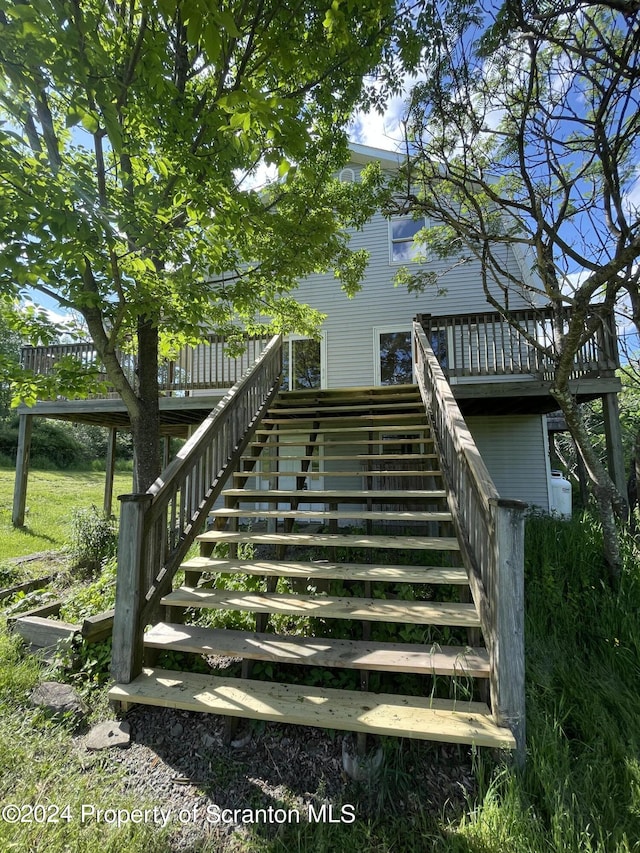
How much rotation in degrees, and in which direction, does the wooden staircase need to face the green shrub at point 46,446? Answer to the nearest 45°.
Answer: approximately 135° to its right

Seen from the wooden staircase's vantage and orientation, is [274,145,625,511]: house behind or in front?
behind

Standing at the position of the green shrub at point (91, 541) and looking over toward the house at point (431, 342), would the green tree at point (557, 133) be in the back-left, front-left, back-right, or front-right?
front-right

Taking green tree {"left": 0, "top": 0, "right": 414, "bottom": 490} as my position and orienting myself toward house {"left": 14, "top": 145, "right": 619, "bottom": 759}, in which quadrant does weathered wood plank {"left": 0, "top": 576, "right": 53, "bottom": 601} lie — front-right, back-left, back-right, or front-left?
back-left

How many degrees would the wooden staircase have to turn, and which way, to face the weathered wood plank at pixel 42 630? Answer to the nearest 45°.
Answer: approximately 90° to its right

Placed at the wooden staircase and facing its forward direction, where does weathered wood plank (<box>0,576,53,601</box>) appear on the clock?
The weathered wood plank is roughly at 4 o'clock from the wooden staircase.

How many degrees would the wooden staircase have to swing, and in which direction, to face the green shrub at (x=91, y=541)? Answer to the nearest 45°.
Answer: approximately 135° to its right

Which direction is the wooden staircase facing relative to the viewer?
toward the camera
